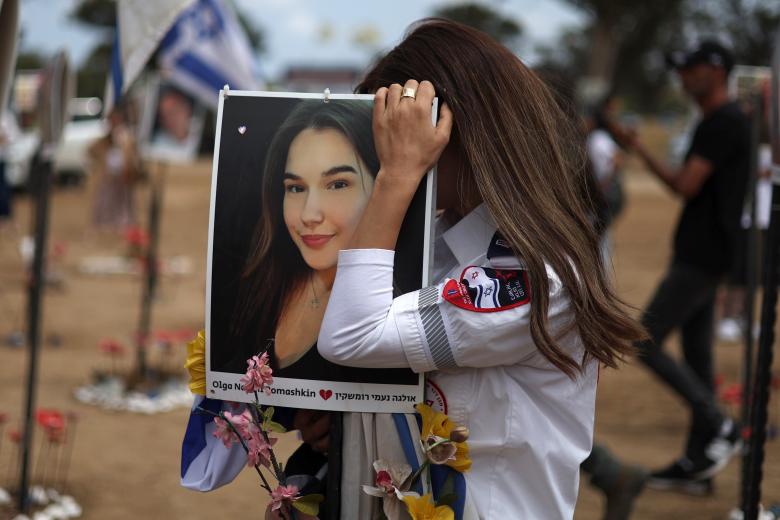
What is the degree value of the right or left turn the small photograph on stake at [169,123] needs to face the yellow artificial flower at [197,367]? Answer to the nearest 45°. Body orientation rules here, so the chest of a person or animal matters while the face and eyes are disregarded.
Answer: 0° — it already faces it

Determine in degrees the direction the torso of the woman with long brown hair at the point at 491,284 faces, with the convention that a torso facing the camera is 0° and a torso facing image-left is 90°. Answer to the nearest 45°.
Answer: approximately 90°

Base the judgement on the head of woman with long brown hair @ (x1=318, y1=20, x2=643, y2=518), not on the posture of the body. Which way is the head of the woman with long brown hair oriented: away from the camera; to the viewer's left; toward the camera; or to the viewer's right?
to the viewer's left

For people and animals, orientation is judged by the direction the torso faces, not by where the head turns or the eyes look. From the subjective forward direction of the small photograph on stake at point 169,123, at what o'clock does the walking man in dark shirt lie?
The walking man in dark shirt is roughly at 11 o'clock from the small photograph on stake.

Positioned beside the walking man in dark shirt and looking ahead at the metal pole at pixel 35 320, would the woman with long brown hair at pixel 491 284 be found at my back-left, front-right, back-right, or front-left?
front-left

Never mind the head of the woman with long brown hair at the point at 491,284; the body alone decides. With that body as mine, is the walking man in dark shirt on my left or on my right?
on my right

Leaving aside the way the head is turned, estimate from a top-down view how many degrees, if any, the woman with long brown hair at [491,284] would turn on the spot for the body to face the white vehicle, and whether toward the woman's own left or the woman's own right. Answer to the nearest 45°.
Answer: approximately 45° to the woman's own right

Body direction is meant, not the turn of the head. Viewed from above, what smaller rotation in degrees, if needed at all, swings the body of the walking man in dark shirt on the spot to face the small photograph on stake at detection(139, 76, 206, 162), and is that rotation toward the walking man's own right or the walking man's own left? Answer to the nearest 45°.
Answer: approximately 45° to the walking man's own right

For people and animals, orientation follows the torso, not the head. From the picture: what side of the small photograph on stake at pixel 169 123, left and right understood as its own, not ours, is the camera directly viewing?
front

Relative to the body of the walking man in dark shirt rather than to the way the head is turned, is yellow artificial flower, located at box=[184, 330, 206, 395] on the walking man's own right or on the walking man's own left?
on the walking man's own left

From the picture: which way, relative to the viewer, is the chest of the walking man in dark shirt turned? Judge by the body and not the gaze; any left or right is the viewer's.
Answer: facing to the left of the viewer

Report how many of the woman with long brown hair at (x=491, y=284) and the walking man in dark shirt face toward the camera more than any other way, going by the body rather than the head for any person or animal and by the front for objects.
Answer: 0

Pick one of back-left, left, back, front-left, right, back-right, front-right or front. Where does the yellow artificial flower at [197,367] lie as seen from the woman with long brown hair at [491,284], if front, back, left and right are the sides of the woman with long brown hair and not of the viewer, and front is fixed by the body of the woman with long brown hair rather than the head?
front

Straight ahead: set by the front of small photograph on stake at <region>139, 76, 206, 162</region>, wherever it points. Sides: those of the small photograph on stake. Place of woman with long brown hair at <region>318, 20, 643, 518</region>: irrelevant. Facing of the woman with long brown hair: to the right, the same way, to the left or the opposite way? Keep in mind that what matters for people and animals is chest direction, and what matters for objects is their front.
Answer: to the right

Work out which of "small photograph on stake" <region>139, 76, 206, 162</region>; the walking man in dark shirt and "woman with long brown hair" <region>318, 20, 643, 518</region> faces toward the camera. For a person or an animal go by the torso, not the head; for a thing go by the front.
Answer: the small photograph on stake

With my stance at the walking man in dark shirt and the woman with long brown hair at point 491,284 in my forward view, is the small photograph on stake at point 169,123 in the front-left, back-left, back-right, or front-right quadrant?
back-right
